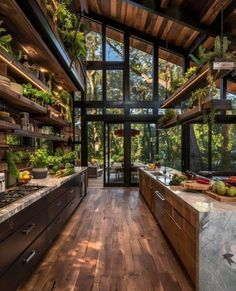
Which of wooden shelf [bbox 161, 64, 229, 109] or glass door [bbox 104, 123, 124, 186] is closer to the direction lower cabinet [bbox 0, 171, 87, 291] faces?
the wooden shelf

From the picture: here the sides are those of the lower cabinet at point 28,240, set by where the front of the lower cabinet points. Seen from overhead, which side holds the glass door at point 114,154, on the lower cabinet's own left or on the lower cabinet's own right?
on the lower cabinet's own left

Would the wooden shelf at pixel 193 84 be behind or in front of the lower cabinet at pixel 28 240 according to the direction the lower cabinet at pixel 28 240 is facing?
in front

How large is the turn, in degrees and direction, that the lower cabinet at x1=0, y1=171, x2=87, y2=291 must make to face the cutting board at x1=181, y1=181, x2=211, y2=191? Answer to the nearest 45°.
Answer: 0° — it already faces it

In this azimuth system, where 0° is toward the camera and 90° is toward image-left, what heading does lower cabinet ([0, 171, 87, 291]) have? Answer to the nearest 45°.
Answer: approximately 270°
